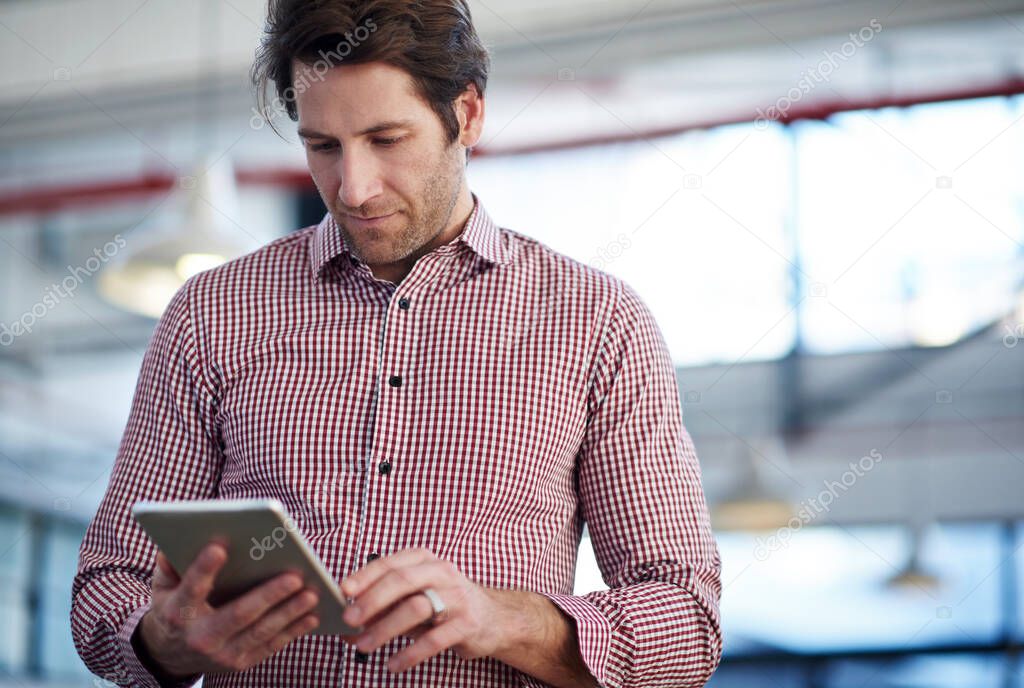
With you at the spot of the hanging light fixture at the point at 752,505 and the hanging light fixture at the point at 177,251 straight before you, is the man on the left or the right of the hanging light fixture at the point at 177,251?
left

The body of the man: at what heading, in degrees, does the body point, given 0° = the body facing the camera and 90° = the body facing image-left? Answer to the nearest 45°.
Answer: approximately 0°

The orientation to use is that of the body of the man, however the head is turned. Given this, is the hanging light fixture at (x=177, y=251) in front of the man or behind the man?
behind

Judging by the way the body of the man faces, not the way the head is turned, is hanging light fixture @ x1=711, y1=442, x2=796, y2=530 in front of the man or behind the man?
behind

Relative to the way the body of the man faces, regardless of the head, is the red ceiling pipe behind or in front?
behind

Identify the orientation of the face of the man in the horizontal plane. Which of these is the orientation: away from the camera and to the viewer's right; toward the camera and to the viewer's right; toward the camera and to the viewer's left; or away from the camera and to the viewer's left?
toward the camera and to the viewer's left

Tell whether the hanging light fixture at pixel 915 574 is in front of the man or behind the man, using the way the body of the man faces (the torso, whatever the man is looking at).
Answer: behind
